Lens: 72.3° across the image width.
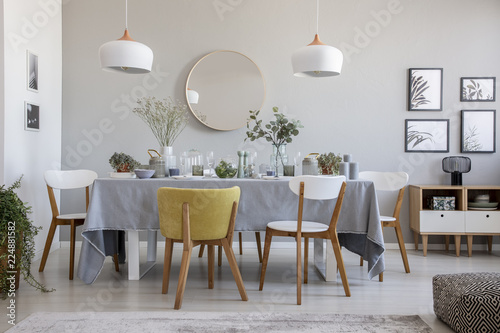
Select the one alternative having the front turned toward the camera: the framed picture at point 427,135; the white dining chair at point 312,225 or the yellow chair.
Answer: the framed picture

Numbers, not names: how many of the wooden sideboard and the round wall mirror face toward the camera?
2

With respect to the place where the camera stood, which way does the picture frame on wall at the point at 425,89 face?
facing the viewer

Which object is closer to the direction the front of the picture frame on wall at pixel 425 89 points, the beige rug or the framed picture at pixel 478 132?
the beige rug

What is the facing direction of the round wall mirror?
toward the camera

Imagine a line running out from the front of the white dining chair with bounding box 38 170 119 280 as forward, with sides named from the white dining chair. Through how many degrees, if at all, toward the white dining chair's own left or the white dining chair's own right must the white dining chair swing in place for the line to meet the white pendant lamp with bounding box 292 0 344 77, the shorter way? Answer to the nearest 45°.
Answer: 0° — it already faces it

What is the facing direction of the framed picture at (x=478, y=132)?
toward the camera

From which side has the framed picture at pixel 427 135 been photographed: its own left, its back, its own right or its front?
front

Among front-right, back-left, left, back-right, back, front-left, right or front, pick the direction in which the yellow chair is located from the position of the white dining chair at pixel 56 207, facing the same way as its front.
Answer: front

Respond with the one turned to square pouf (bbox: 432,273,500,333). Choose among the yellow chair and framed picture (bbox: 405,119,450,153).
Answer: the framed picture

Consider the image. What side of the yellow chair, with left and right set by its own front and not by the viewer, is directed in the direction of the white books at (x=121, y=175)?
front

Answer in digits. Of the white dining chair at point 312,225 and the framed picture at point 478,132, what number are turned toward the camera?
1

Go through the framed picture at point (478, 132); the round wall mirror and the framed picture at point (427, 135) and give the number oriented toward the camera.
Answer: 3
